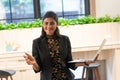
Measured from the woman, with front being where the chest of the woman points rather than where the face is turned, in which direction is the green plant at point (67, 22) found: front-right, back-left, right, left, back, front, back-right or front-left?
back

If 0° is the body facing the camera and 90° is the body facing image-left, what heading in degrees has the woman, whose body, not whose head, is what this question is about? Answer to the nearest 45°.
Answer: approximately 0°
